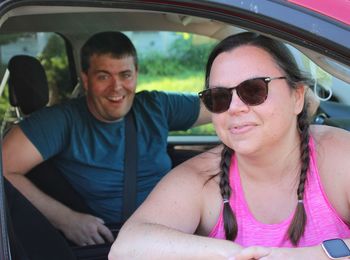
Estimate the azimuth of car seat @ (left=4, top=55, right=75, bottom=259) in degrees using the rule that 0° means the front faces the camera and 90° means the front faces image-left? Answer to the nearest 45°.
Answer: approximately 315°

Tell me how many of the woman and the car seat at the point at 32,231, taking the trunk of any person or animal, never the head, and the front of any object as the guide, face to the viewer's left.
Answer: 0

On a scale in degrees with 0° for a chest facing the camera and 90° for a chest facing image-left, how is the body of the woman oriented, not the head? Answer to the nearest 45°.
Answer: approximately 0°

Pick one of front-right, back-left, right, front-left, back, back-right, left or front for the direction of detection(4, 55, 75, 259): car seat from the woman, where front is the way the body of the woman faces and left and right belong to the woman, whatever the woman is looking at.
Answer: right

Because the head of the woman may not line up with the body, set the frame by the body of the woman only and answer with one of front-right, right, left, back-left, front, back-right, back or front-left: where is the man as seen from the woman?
back-right
